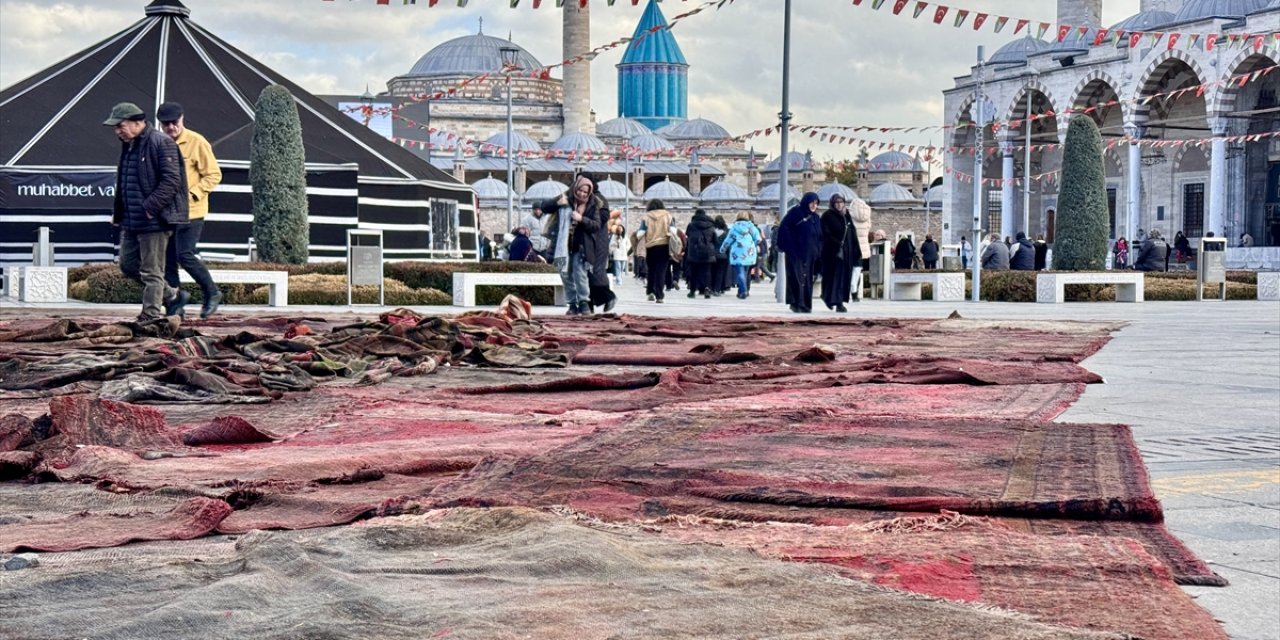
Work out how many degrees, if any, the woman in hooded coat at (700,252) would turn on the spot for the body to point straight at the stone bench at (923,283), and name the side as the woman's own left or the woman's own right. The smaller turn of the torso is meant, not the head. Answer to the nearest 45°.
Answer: approximately 90° to the woman's own right

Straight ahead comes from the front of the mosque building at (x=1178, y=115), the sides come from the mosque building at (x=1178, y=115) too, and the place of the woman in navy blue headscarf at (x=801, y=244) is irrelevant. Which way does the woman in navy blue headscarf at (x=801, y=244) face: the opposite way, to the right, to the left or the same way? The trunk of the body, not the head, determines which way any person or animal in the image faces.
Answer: to the left

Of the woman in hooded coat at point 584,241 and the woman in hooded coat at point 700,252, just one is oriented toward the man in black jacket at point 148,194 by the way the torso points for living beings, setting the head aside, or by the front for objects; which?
the woman in hooded coat at point 584,241

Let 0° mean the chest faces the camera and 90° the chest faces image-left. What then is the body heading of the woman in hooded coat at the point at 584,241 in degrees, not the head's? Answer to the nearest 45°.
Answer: approximately 45°

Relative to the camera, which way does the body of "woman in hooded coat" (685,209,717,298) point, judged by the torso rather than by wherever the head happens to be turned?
away from the camera

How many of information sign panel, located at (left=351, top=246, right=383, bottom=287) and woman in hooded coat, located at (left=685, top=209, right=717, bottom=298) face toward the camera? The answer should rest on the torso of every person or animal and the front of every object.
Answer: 1

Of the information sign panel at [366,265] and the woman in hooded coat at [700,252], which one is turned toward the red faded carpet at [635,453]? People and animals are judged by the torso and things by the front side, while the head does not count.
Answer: the information sign panel

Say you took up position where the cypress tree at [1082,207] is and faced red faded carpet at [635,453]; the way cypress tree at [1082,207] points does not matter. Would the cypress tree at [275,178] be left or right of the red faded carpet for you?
right

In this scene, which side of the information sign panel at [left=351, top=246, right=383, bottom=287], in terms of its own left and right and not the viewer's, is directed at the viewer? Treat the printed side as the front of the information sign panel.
front

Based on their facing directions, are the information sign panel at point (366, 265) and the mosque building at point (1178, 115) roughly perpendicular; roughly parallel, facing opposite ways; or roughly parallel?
roughly perpendicular

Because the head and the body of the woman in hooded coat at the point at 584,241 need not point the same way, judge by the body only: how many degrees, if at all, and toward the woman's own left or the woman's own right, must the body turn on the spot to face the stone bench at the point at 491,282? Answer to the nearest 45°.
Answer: approximately 135° to the woman's own right

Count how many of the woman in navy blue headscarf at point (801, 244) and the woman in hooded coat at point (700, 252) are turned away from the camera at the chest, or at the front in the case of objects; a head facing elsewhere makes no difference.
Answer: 1
